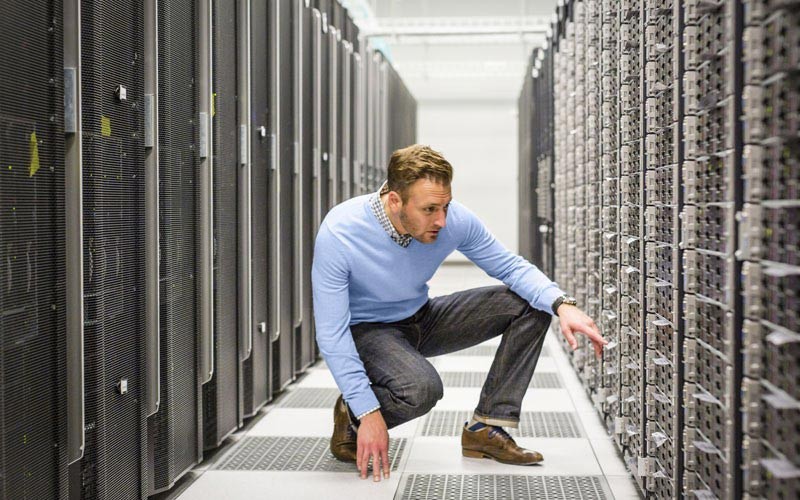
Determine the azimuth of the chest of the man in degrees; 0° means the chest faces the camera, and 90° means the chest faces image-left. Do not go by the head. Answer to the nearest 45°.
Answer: approximately 315°

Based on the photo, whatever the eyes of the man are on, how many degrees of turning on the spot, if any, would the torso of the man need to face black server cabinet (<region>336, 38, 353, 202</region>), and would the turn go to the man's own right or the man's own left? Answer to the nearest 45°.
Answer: approximately 135° to the man's own left

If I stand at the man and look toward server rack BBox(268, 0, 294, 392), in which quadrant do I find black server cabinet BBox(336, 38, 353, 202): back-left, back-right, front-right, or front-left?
front-right

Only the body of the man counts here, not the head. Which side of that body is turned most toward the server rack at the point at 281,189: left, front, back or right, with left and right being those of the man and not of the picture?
back

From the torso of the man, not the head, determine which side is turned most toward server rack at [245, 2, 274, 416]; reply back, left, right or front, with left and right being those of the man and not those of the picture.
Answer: back
